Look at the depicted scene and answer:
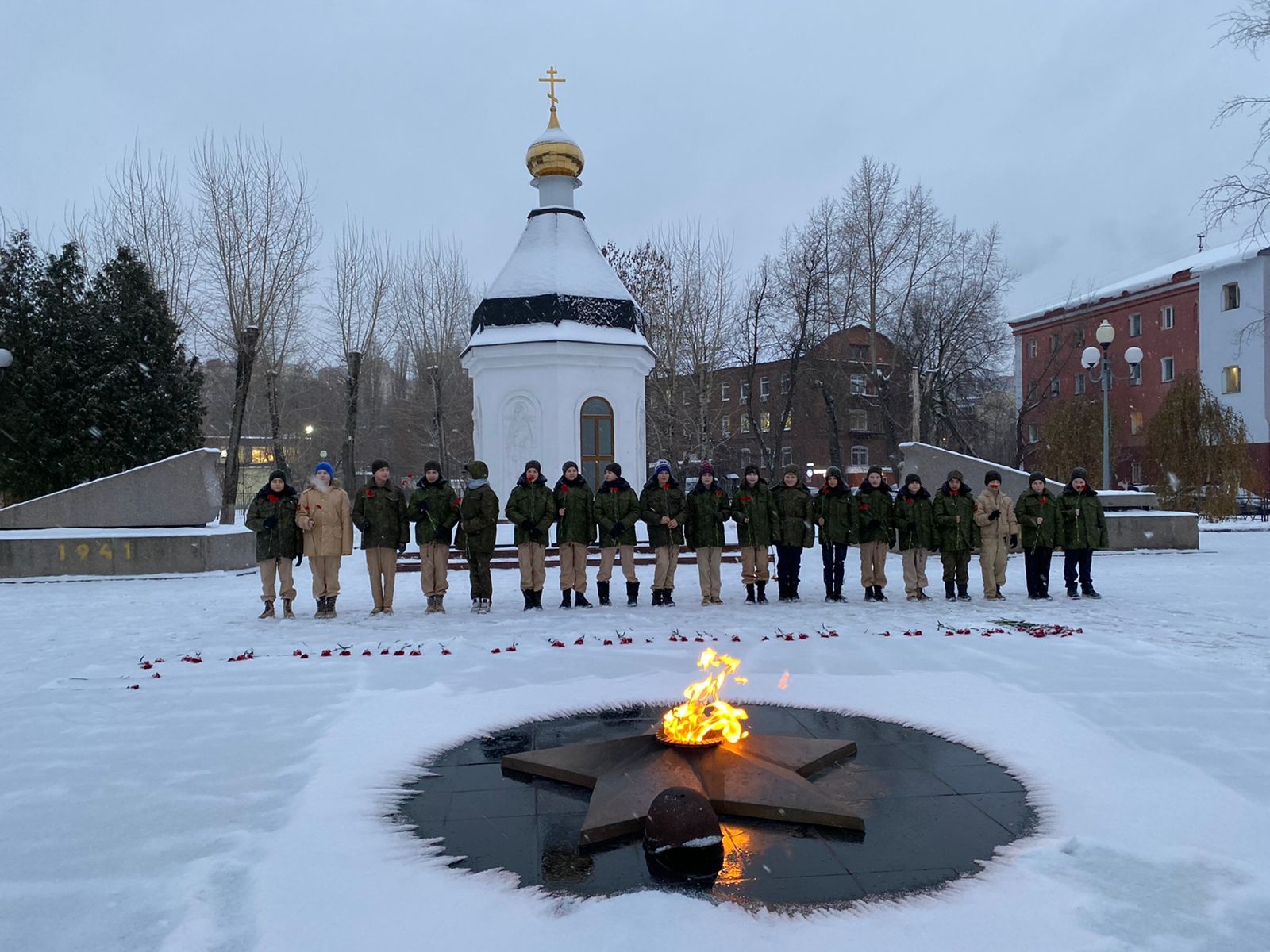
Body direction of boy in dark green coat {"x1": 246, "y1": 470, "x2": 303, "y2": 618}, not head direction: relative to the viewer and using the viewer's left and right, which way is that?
facing the viewer

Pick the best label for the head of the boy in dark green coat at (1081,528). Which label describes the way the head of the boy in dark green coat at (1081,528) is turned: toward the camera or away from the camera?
toward the camera

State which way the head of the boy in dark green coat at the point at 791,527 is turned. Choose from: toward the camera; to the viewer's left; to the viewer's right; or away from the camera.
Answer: toward the camera

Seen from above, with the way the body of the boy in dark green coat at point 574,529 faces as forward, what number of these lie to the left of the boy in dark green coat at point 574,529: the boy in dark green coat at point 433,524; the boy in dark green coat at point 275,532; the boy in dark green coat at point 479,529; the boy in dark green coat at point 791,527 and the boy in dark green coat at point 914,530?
2

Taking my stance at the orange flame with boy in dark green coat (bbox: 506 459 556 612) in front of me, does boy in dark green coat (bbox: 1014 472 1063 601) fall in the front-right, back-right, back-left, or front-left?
front-right

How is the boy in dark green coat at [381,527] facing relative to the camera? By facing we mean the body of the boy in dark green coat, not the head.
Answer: toward the camera

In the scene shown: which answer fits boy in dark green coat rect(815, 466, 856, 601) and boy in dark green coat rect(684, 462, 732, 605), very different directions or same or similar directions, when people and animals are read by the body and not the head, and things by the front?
same or similar directions

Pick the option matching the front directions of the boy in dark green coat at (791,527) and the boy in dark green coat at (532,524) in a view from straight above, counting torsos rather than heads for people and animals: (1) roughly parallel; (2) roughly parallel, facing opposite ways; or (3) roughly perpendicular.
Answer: roughly parallel

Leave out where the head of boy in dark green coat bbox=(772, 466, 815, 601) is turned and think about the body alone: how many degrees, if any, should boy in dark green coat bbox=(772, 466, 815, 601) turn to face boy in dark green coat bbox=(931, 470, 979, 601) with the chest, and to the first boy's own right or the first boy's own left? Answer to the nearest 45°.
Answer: approximately 90° to the first boy's own left

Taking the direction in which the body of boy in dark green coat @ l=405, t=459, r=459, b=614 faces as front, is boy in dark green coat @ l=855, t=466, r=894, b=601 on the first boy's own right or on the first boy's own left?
on the first boy's own left

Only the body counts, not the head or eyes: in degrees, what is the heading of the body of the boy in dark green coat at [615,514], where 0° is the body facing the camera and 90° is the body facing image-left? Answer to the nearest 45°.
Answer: approximately 0°

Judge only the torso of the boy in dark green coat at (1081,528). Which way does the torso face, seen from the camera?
toward the camera

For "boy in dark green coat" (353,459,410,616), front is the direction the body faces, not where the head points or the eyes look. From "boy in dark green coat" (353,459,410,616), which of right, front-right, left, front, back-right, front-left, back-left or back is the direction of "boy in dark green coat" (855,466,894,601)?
left

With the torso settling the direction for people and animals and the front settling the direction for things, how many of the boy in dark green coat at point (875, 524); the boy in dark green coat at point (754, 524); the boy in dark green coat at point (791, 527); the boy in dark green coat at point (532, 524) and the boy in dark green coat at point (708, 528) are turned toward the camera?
5

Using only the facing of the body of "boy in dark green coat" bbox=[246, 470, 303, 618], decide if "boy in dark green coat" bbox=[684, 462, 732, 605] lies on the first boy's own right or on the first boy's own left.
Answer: on the first boy's own left

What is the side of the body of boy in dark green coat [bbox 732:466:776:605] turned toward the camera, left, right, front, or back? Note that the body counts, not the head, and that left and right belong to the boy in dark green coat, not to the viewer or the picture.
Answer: front

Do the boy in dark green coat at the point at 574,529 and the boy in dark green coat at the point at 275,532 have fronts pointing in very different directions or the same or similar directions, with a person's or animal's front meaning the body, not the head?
same or similar directions
